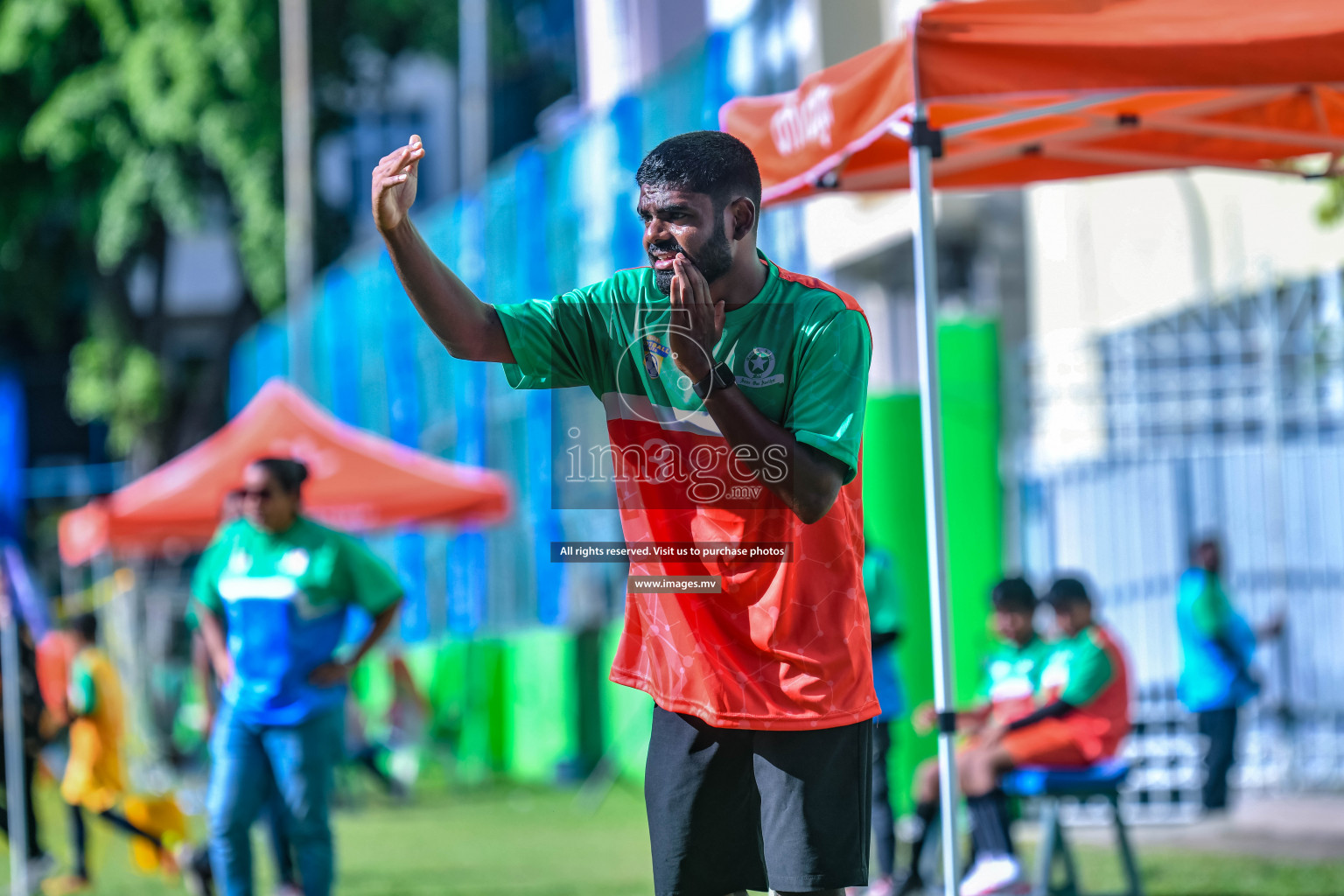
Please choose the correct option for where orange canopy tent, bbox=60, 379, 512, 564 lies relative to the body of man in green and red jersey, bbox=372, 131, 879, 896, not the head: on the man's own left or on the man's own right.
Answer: on the man's own right

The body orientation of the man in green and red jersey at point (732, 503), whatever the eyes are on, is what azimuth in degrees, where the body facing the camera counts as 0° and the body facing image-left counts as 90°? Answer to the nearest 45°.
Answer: approximately 45°

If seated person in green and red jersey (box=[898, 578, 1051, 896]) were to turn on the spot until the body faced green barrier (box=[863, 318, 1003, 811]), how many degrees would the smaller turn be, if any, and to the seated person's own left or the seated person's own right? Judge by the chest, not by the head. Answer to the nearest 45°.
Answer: approximately 135° to the seated person's own right

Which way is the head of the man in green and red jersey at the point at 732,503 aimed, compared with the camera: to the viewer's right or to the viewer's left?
to the viewer's left

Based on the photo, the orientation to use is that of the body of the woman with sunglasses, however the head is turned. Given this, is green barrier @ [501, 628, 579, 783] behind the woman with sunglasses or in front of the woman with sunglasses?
behind

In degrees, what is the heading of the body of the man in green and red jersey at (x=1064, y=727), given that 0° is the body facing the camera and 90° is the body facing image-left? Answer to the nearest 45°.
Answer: approximately 90°

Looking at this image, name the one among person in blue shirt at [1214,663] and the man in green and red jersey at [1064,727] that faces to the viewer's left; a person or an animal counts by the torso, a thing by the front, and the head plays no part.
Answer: the man in green and red jersey

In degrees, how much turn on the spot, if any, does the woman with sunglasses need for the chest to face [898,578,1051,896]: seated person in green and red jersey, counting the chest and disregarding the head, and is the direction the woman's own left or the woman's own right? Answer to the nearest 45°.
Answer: approximately 135° to the woman's own left
